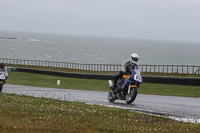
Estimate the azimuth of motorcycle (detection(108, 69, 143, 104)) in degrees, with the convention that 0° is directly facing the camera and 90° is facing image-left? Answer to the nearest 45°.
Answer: approximately 315°
